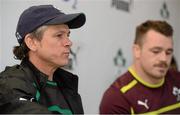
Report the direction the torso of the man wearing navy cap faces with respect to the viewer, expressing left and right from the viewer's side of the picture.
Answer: facing the viewer and to the right of the viewer

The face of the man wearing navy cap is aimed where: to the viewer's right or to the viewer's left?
to the viewer's right
